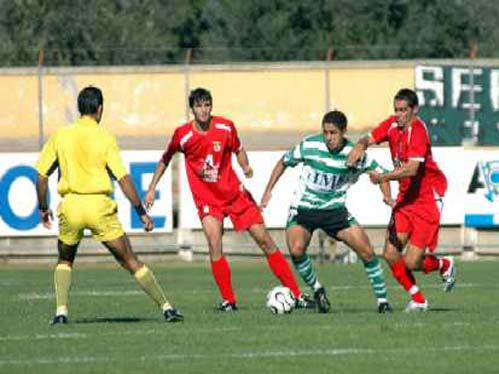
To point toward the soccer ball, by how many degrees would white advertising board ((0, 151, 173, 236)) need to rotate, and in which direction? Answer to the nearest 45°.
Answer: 0° — it already faces it

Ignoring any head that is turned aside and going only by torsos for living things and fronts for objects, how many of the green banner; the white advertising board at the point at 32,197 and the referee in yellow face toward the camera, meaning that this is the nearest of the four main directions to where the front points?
2

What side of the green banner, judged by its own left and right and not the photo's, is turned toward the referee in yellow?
front

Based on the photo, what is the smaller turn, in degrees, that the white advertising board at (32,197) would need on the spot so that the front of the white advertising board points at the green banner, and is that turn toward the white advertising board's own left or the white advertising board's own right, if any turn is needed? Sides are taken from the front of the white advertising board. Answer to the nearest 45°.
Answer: approximately 135° to the white advertising board's own left

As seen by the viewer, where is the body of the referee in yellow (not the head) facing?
away from the camera

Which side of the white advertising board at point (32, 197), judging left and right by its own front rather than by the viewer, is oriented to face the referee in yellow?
front

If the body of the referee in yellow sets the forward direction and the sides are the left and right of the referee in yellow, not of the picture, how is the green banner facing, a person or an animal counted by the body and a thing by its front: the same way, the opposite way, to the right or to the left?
the opposite way

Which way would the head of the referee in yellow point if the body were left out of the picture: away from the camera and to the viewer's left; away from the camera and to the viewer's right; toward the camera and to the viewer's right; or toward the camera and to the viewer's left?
away from the camera and to the viewer's right

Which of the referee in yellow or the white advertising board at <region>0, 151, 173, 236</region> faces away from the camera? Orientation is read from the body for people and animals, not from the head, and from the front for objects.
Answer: the referee in yellow

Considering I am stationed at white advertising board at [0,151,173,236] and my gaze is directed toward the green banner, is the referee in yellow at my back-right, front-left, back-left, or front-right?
back-right

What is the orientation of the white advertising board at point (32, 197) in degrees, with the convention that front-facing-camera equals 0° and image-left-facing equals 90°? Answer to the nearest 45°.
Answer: approximately 0°
